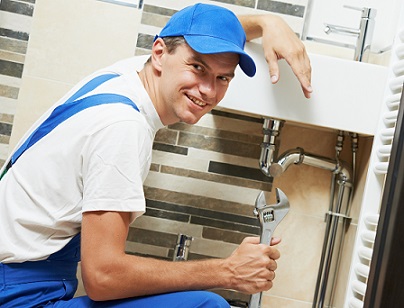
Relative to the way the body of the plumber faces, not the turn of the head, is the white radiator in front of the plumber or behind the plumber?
in front

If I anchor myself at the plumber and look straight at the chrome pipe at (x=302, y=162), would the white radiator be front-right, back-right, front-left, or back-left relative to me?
front-right

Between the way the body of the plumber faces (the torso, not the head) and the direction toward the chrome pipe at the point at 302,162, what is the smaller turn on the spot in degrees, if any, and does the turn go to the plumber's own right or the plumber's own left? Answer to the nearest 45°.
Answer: approximately 45° to the plumber's own left

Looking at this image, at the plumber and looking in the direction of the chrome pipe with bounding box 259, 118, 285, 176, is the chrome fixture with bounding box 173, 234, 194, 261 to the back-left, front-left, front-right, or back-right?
front-left
